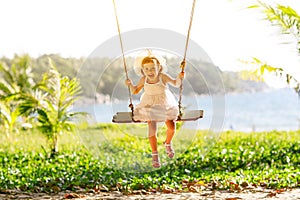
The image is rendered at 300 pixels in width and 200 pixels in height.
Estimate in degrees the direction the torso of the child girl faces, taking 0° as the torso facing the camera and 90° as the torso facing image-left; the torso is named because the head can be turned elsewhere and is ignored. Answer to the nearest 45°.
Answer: approximately 0°

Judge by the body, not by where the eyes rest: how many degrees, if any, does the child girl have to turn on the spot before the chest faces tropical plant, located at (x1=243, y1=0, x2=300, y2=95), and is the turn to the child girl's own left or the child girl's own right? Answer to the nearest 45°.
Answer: approximately 135° to the child girl's own left
